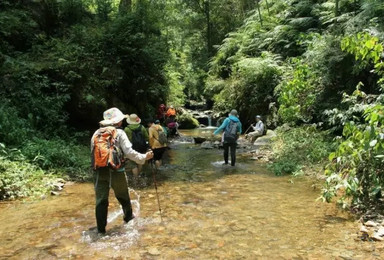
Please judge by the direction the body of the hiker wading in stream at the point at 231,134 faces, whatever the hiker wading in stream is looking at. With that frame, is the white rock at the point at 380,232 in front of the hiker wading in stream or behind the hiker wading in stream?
behind

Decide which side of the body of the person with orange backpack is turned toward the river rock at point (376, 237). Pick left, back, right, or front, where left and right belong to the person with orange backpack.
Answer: right

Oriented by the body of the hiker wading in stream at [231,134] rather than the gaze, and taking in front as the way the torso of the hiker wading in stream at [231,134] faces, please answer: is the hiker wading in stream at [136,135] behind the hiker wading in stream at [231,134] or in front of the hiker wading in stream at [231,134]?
behind

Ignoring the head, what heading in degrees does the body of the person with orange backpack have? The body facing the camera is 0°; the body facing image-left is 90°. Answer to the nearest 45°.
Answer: approximately 225°

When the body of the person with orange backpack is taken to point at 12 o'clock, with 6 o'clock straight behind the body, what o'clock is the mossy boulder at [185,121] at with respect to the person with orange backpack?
The mossy boulder is roughly at 11 o'clock from the person with orange backpack.

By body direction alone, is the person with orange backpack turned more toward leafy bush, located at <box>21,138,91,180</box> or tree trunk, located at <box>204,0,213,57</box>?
the tree trunk

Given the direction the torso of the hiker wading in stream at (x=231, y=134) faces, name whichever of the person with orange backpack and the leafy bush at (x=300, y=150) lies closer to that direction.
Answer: the leafy bush

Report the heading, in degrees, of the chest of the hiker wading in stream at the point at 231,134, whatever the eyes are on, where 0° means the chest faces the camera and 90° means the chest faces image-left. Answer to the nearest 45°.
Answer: approximately 180°

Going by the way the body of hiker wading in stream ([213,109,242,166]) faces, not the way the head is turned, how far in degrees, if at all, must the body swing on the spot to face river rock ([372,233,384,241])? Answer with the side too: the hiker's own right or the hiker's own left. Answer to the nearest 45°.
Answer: approximately 180°
